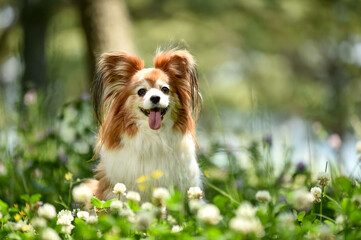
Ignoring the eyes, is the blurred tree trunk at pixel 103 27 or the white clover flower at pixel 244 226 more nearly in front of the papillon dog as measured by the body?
the white clover flower

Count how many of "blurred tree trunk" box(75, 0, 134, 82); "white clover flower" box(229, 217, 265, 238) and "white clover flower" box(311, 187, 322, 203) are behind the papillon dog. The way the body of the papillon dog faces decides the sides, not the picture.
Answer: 1

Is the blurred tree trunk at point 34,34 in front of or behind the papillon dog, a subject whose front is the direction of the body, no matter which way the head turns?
behind

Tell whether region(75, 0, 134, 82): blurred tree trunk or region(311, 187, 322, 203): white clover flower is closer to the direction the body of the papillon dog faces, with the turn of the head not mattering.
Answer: the white clover flower

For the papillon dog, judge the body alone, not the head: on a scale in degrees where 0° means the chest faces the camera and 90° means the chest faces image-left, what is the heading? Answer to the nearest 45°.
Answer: approximately 0°

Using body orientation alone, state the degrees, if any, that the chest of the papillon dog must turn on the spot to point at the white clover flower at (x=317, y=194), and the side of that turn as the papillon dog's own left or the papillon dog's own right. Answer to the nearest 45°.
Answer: approximately 45° to the papillon dog's own left

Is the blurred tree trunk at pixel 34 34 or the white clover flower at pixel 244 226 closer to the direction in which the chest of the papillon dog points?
the white clover flower

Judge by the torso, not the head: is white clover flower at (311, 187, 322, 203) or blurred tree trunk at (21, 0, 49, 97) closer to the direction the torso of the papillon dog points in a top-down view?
the white clover flower

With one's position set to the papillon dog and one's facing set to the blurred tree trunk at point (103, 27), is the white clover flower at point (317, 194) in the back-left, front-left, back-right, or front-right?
back-right

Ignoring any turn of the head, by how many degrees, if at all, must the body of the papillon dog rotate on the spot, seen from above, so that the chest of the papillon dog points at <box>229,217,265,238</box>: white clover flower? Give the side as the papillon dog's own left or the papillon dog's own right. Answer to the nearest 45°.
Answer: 0° — it already faces it

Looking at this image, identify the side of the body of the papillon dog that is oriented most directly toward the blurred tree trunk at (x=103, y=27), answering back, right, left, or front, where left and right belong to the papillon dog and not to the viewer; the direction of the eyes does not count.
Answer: back
